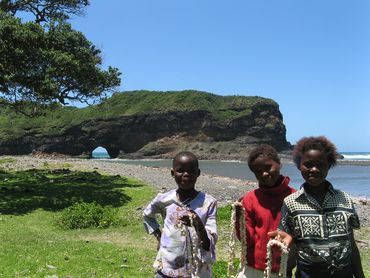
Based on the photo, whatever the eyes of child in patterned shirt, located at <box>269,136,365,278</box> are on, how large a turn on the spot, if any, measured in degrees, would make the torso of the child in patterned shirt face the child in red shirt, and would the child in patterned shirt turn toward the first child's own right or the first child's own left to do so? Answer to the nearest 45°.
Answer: approximately 135° to the first child's own right

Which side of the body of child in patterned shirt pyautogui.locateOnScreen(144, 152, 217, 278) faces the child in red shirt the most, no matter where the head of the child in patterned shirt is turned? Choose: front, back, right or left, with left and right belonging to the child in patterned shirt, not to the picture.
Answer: left

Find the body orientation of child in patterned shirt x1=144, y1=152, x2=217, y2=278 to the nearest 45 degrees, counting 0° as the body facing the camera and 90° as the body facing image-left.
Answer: approximately 0°

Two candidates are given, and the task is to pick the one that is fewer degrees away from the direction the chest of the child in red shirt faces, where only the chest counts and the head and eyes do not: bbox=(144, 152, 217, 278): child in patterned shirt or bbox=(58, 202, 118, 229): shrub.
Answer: the child in patterned shirt

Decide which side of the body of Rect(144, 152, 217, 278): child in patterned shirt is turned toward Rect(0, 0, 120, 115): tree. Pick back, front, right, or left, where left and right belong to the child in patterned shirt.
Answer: back

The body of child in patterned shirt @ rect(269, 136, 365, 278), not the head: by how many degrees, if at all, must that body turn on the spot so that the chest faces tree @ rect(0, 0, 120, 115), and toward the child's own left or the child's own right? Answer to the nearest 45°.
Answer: approximately 135° to the child's own right

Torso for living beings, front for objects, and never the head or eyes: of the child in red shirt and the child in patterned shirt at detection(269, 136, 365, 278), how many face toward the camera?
2

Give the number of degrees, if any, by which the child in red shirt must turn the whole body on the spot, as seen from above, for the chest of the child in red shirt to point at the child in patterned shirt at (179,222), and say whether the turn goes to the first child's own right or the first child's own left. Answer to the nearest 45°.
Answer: approximately 90° to the first child's own right

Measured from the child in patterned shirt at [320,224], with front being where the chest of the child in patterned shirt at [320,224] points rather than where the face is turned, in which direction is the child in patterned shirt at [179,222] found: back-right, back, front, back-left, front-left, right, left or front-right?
right
